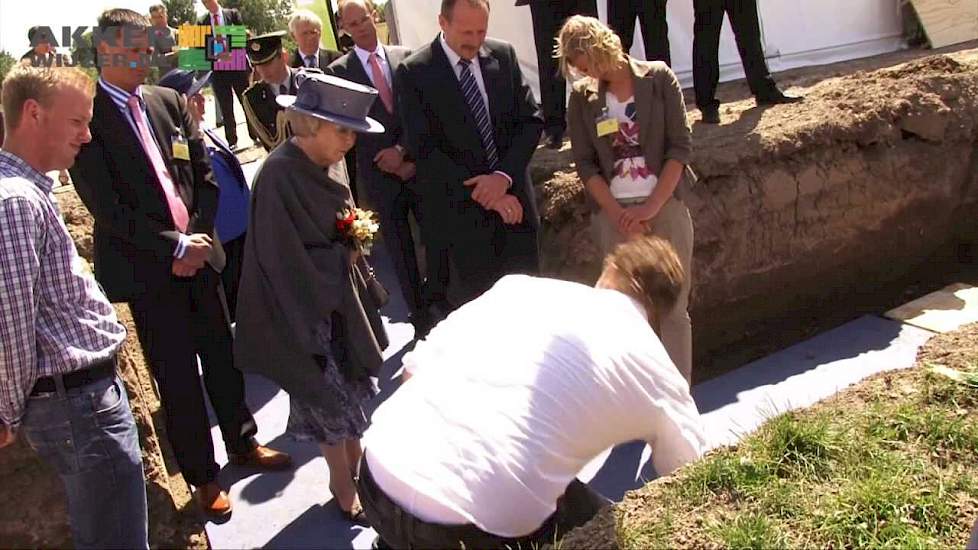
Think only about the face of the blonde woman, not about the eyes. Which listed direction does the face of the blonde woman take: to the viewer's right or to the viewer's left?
to the viewer's left

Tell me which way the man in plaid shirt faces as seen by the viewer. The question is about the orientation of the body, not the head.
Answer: to the viewer's right

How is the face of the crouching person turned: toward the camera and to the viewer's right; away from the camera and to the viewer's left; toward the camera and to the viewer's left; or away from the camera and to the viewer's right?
away from the camera and to the viewer's right

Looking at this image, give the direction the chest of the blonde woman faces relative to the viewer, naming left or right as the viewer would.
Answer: facing the viewer

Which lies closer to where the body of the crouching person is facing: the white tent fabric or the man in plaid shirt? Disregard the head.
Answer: the white tent fabric

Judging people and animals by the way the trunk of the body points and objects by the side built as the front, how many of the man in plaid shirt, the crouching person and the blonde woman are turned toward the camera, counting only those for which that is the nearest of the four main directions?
1

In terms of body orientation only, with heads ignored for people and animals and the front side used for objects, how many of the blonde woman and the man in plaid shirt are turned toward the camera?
1

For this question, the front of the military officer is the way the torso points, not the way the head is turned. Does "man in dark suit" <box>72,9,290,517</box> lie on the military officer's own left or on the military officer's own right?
on the military officer's own right

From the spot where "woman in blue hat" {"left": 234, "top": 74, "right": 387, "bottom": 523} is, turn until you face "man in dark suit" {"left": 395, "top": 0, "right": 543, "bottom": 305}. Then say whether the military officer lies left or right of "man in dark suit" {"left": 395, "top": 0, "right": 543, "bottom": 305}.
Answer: left

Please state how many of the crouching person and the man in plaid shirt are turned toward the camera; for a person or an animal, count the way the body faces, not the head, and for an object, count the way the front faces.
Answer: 0

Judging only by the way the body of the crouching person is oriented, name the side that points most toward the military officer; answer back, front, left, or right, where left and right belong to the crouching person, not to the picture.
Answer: left

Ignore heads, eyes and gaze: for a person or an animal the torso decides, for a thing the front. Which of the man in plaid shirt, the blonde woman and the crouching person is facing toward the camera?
the blonde woman

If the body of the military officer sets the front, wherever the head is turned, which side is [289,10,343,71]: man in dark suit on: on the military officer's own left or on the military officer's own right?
on the military officer's own left

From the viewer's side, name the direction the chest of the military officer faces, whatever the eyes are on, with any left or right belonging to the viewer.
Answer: facing the viewer and to the right of the viewer
